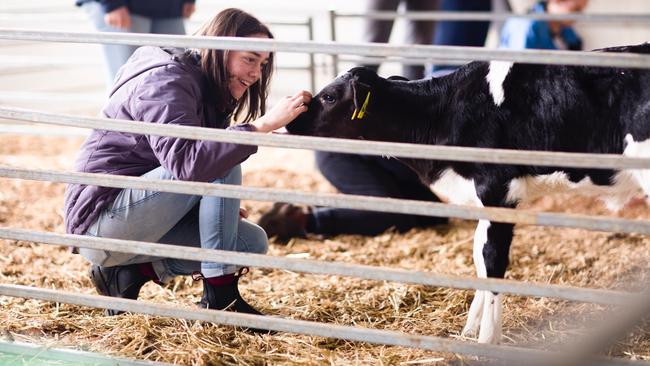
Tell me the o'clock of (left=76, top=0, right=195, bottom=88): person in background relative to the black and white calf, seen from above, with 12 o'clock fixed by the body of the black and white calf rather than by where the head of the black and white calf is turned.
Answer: The person in background is roughly at 1 o'clock from the black and white calf.

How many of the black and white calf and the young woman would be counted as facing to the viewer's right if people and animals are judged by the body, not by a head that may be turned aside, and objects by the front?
1

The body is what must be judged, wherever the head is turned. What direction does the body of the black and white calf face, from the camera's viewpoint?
to the viewer's left

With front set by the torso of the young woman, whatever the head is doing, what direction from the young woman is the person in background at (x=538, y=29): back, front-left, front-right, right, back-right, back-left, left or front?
front-left

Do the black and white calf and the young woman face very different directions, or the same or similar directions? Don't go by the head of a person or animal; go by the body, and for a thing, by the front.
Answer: very different directions

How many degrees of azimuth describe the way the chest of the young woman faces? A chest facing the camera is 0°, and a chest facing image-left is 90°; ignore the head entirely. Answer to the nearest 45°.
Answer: approximately 270°

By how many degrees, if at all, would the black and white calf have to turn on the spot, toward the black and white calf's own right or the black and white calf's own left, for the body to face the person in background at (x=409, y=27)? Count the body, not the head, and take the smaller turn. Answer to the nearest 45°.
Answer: approximately 90° to the black and white calf's own right

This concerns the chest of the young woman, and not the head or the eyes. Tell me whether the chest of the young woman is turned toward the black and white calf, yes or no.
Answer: yes

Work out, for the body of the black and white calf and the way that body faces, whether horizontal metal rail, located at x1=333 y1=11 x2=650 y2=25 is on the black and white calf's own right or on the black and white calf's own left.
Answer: on the black and white calf's own right

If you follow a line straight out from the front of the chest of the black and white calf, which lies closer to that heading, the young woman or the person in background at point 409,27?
the young woman

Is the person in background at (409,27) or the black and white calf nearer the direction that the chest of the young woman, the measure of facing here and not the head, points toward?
the black and white calf
